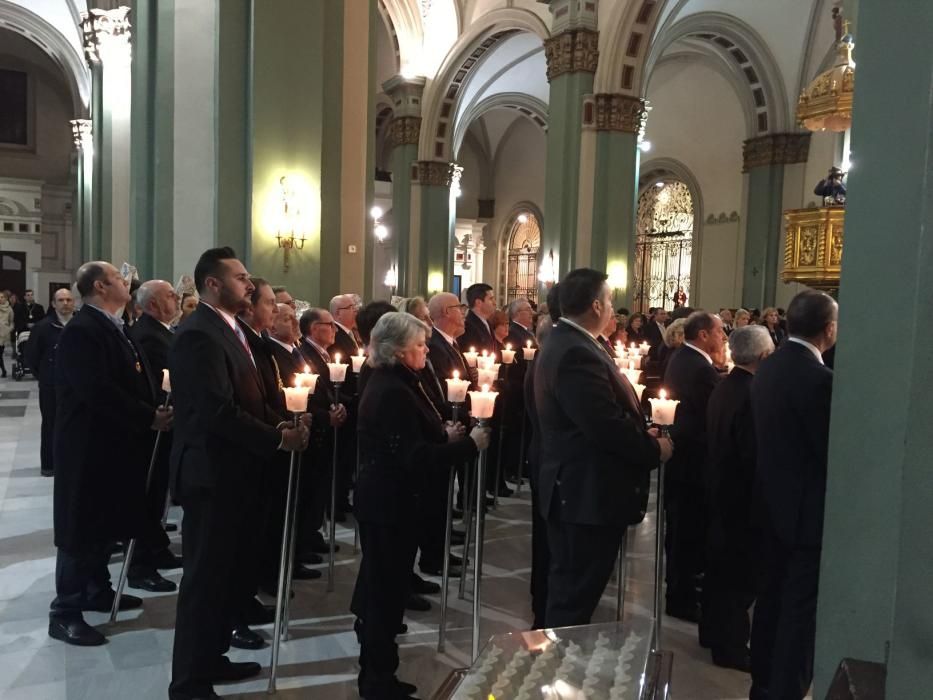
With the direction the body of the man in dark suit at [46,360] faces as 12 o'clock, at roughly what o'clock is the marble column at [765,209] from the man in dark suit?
The marble column is roughly at 10 o'clock from the man in dark suit.

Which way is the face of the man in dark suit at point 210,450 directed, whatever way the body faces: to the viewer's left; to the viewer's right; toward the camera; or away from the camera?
to the viewer's right

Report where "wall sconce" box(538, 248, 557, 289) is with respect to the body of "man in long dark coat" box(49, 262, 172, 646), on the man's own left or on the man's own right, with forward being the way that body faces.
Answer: on the man's own left

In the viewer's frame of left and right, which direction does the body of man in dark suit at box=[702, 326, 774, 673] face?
facing away from the viewer and to the right of the viewer

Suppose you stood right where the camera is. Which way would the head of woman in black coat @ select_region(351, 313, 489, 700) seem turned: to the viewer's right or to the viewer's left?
to the viewer's right

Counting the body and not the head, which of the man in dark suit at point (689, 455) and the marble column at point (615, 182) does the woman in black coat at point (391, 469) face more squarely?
the man in dark suit

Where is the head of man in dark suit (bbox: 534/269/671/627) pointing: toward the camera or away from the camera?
away from the camera

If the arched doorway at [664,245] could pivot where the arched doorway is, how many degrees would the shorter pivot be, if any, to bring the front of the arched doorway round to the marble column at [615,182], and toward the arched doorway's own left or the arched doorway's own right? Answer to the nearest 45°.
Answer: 0° — it already faces it

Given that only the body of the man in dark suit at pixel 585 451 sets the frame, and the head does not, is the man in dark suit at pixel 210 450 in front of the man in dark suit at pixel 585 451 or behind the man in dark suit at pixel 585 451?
behind

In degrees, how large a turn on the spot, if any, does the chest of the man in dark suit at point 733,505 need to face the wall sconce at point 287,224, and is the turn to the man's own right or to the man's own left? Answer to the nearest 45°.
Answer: approximately 90° to the man's own left

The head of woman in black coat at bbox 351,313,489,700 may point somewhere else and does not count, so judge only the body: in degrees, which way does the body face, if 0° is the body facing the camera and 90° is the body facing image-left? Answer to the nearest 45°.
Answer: approximately 270°

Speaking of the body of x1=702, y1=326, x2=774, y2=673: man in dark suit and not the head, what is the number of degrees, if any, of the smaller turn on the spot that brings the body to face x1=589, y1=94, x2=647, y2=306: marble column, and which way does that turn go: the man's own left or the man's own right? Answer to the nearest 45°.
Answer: approximately 45° to the man's own left

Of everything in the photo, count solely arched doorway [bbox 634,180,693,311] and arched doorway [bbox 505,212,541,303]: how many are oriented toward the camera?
2
